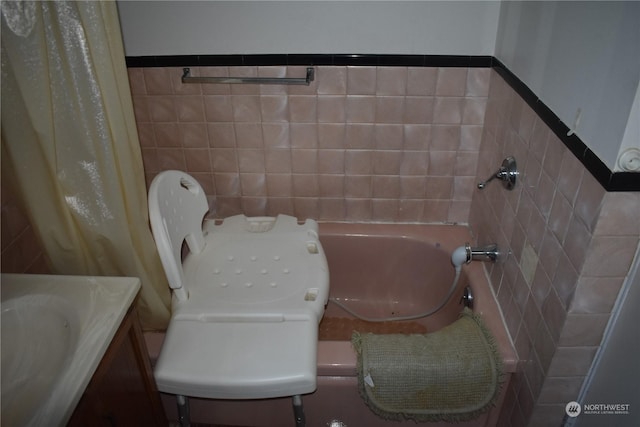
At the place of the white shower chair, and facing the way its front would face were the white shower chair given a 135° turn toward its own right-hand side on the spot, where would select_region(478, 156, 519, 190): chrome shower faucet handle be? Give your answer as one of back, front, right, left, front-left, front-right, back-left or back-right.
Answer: back-left

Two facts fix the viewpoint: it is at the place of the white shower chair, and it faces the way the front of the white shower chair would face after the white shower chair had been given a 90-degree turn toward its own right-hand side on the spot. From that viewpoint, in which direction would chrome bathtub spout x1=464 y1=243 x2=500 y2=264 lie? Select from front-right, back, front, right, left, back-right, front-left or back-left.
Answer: left

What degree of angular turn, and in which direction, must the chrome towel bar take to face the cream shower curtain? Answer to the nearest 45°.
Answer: approximately 45° to its right

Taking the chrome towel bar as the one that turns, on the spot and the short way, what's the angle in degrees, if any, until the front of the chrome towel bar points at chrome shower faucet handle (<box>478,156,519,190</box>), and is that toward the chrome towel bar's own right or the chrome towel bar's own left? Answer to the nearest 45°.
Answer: approximately 45° to the chrome towel bar's own left

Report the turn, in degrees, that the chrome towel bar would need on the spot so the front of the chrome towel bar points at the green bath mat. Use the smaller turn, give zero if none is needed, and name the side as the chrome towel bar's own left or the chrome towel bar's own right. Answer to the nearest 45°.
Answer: approximately 45° to the chrome towel bar's own left

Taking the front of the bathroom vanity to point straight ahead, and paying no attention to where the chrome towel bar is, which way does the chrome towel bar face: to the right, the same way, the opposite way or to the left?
to the right

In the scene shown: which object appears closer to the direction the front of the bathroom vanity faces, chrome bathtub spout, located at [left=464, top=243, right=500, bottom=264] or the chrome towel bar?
the chrome bathtub spout

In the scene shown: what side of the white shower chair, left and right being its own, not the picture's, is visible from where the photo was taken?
right

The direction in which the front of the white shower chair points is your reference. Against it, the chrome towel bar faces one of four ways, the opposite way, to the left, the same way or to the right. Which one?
to the right

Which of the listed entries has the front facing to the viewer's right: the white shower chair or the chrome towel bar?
the white shower chair

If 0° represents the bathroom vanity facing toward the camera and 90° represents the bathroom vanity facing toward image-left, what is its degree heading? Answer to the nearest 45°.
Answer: approximately 270°

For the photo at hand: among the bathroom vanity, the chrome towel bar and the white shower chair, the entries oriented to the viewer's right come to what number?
2

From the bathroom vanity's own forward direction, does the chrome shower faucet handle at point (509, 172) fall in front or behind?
in front
